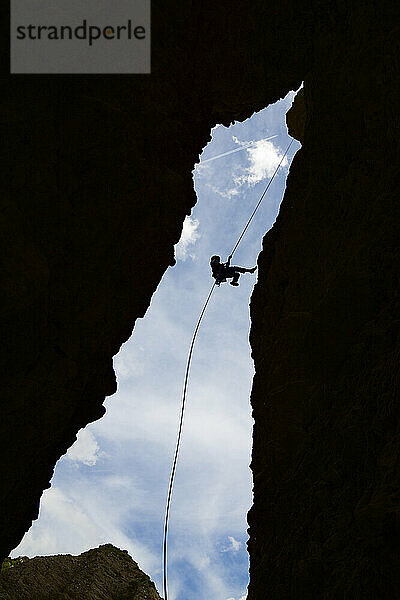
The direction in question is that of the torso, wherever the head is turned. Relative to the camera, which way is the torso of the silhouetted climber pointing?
to the viewer's right
